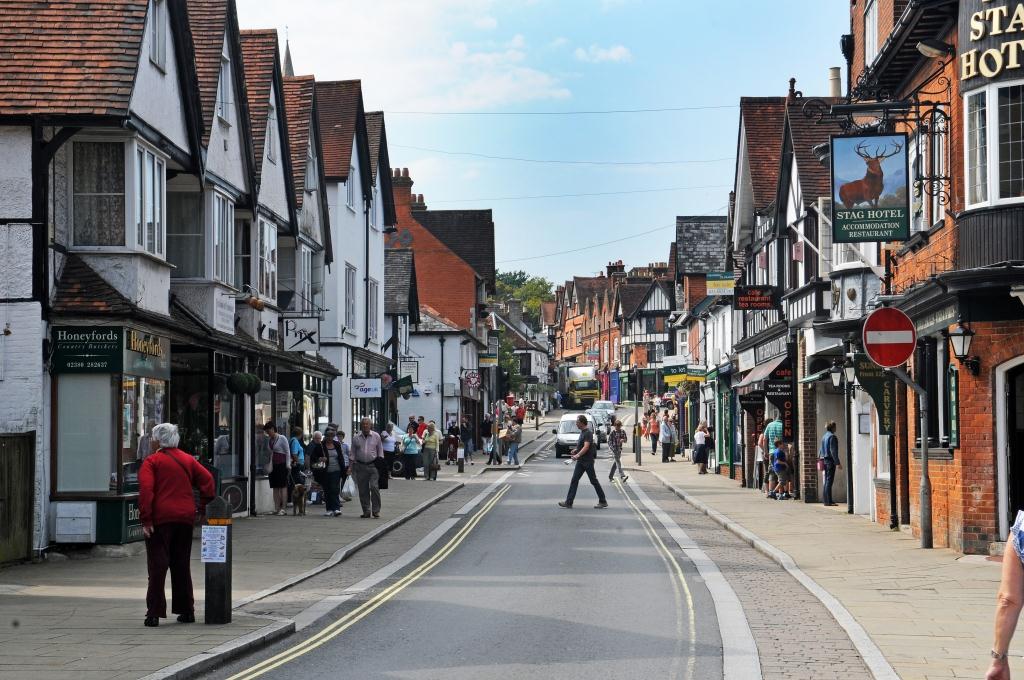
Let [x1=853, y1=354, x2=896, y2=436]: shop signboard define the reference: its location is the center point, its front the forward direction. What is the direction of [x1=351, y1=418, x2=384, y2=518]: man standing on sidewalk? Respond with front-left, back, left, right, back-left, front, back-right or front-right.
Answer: right

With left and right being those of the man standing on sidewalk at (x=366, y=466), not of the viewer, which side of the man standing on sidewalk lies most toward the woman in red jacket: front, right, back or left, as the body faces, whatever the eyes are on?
front

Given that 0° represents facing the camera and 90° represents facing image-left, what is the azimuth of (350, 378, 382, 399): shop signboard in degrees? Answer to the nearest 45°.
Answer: approximately 0°

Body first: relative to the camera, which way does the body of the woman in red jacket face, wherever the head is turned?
away from the camera

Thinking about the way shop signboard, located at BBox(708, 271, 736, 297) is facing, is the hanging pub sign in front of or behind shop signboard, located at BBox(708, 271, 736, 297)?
in front

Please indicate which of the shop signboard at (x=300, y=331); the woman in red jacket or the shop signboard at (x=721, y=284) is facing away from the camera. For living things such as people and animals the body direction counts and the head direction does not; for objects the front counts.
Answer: the woman in red jacket

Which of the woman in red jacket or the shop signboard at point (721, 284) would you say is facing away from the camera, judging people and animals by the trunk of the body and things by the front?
the woman in red jacket

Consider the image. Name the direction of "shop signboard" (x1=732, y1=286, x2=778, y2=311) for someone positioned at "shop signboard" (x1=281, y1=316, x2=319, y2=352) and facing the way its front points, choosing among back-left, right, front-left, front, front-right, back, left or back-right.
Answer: left

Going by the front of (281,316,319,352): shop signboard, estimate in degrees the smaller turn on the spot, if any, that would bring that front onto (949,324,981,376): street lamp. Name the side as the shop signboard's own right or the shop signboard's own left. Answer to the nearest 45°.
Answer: approximately 45° to the shop signboard's own left

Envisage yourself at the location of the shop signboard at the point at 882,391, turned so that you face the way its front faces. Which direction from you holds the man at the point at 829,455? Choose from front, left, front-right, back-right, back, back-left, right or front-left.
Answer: back

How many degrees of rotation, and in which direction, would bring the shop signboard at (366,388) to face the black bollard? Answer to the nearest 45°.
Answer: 0° — it already faces it
